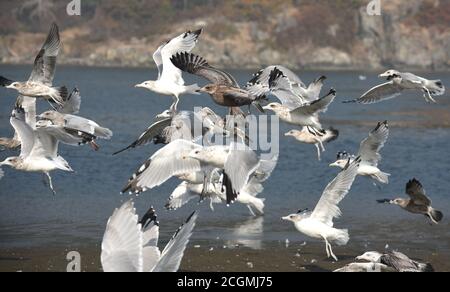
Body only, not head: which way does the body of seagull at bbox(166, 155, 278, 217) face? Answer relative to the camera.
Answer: to the viewer's left

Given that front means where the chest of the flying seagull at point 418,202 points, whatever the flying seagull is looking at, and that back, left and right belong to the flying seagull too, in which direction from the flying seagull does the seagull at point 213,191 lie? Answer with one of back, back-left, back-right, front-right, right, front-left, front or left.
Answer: front

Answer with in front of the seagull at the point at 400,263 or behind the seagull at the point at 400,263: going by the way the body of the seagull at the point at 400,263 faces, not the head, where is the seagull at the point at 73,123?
in front

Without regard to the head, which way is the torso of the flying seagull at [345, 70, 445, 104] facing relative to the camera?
to the viewer's left

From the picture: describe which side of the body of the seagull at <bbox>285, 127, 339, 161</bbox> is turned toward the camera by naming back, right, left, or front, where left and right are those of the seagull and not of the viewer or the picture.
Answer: left

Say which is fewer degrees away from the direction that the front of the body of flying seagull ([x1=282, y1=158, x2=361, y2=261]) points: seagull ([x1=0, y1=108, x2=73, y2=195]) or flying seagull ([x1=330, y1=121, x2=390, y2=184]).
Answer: the seagull

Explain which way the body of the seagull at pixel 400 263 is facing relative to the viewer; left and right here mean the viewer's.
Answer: facing to the left of the viewer

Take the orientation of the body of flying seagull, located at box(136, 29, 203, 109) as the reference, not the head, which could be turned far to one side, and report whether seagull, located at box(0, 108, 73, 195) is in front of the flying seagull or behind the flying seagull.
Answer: in front

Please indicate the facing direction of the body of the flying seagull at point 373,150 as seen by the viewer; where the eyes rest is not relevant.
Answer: to the viewer's left

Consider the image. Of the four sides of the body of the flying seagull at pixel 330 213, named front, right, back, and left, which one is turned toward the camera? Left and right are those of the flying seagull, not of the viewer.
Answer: left

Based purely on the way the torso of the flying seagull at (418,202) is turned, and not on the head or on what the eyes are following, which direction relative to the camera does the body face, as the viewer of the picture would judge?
to the viewer's left

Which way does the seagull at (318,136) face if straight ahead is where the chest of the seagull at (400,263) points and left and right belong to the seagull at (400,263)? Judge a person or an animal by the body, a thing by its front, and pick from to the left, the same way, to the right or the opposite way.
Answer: the same way
